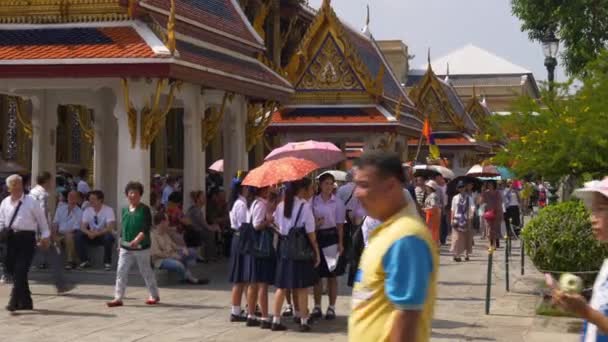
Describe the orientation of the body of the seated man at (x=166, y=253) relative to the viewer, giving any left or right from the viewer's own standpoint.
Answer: facing to the right of the viewer

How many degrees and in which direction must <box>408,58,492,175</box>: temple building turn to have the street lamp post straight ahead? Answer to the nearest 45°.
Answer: approximately 45° to its left
